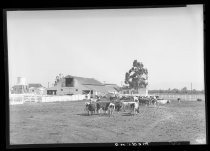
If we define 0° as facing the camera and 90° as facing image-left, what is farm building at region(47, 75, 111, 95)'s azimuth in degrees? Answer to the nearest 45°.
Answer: approximately 45°
